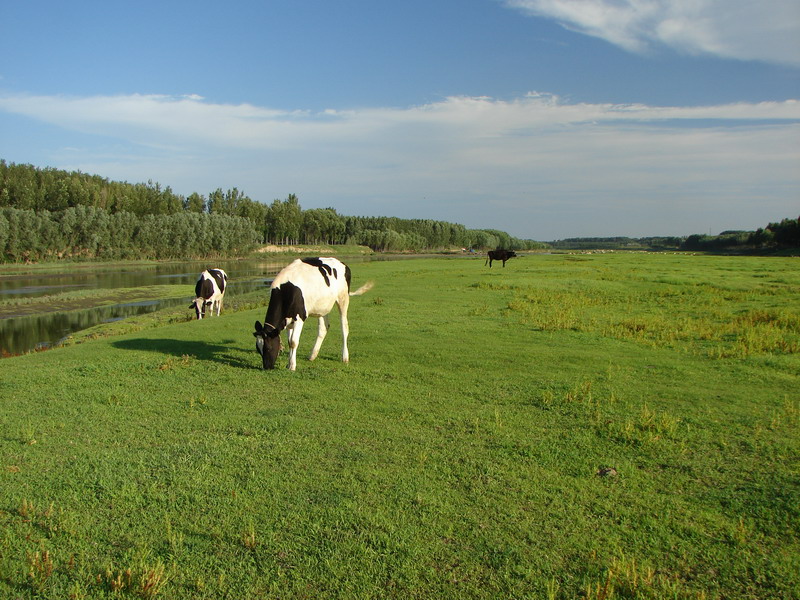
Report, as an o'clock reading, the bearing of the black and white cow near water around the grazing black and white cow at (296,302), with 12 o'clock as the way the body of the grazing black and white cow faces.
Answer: The black and white cow near water is roughly at 4 o'clock from the grazing black and white cow.

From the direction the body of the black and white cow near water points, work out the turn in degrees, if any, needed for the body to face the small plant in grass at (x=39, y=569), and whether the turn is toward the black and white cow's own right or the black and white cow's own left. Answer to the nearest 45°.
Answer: approximately 45° to the black and white cow's own left

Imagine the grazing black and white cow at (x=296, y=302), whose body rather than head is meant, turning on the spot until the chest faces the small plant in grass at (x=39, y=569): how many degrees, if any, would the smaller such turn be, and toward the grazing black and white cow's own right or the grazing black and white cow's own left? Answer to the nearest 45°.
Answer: approximately 45° to the grazing black and white cow's own left

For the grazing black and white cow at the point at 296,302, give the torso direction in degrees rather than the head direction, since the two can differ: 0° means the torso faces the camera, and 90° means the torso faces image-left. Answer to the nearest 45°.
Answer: approximately 45°

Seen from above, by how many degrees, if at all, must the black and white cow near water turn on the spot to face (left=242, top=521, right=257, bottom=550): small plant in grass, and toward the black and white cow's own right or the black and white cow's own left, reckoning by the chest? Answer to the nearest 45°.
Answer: approximately 45° to the black and white cow's own left

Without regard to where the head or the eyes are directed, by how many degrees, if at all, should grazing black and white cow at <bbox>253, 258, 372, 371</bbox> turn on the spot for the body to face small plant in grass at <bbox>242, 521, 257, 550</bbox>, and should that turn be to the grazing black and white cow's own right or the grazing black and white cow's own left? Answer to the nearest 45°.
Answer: approximately 45° to the grazing black and white cow's own left
